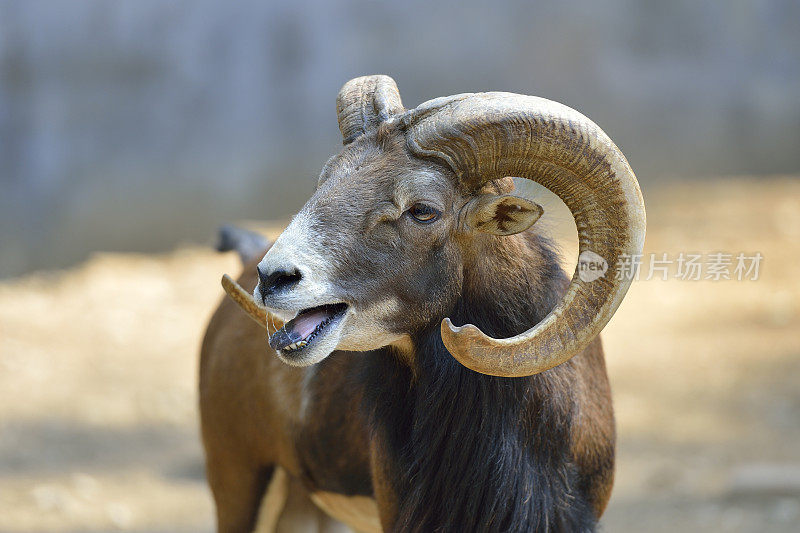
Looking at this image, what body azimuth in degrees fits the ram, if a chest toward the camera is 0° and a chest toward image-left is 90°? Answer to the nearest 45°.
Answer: approximately 315°
